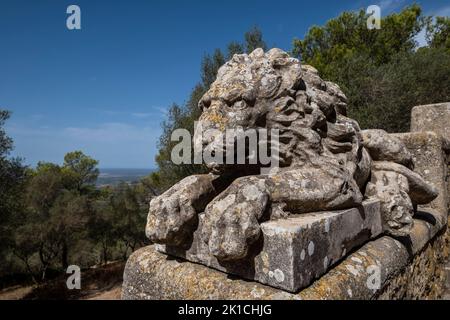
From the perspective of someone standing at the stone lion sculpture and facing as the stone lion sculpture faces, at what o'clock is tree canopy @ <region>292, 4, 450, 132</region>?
The tree canopy is roughly at 5 o'clock from the stone lion sculpture.

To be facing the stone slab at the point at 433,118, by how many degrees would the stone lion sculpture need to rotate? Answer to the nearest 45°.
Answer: approximately 180°

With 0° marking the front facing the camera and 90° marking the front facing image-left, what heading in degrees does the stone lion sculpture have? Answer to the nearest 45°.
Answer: approximately 45°
